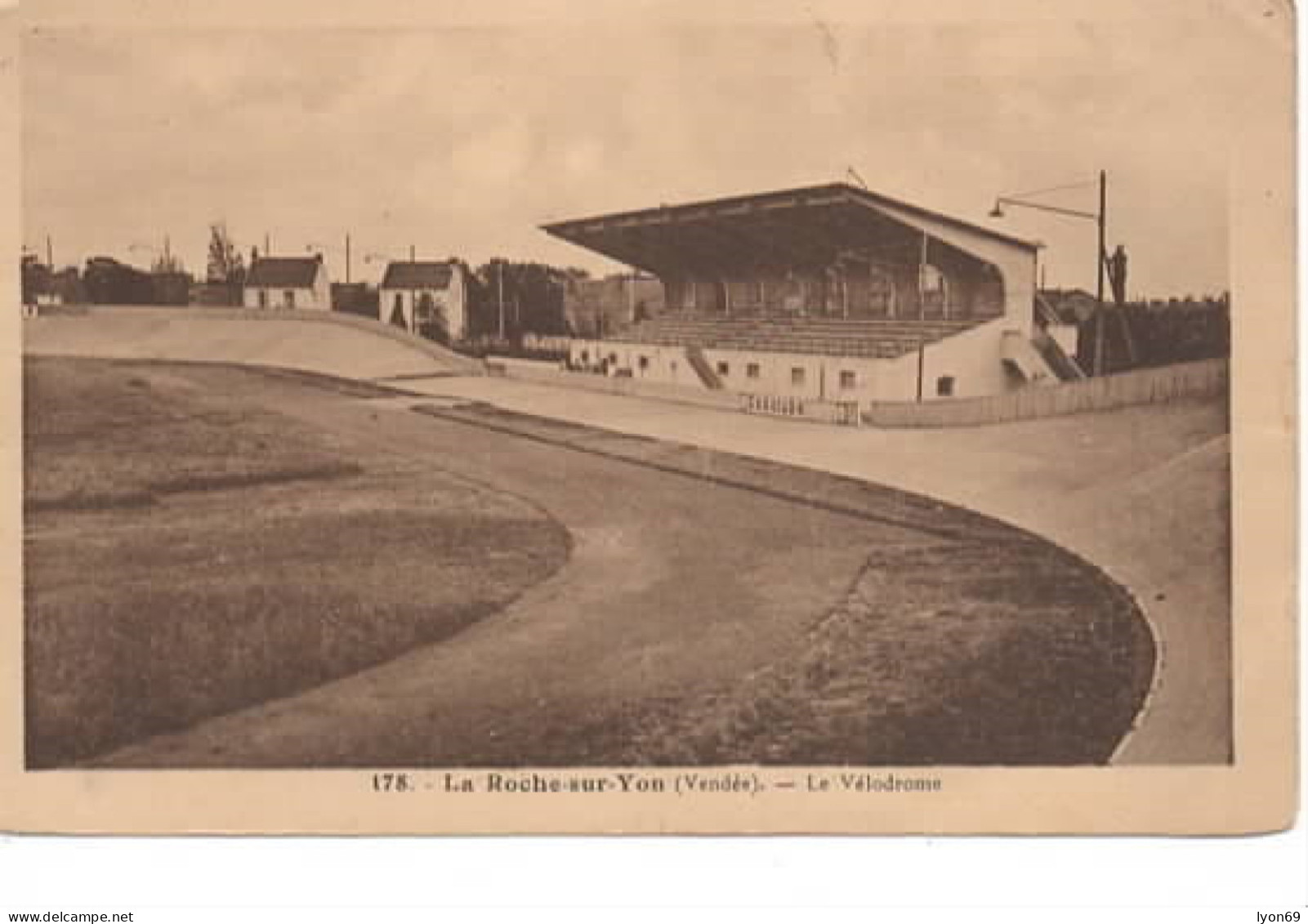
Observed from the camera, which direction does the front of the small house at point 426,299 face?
facing the viewer and to the left of the viewer

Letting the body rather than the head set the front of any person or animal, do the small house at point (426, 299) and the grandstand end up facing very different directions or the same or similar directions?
same or similar directions

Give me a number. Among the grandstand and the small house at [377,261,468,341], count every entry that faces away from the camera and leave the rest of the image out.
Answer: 0
